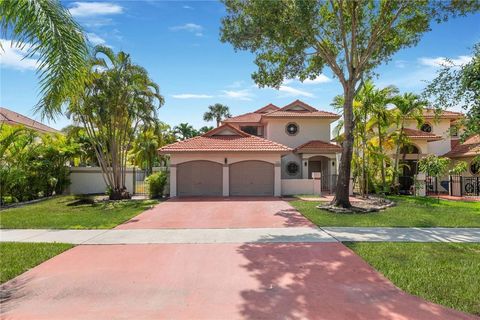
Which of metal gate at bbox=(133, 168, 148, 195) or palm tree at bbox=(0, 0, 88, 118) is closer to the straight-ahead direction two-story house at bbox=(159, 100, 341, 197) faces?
the palm tree

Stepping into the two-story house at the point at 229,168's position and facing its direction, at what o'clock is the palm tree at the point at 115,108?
The palm tree is roughly at 2 o'clock from the two-story house.

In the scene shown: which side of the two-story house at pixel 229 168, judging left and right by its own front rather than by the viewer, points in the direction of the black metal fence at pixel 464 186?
left

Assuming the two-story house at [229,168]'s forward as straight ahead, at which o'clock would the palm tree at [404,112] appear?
The palm tree is roughly at 9 o'clock from the two-story house.

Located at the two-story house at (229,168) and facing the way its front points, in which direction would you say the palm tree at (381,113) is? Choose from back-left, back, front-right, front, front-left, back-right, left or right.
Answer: left

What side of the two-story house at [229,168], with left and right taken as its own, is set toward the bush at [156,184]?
right

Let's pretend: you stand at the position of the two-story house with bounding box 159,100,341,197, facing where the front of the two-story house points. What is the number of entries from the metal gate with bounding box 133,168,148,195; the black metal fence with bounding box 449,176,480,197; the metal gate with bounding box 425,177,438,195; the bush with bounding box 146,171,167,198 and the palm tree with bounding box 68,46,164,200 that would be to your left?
2

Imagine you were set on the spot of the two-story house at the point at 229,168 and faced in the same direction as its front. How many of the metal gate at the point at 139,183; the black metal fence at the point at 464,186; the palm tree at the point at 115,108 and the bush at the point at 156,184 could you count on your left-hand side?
1

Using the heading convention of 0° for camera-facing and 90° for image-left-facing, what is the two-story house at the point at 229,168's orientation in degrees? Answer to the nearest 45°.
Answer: approximately 0°

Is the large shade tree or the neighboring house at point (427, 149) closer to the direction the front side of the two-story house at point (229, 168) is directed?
the large shade tree

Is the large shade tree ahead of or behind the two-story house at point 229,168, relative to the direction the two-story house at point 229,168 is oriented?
ahead

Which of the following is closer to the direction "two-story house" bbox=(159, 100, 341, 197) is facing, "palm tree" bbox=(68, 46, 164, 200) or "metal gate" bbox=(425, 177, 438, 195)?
the palm tree

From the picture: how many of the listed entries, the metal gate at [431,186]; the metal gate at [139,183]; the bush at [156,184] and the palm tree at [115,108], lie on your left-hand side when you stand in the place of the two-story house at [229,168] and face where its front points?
1

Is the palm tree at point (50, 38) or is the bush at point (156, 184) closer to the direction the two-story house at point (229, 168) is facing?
the palm tree

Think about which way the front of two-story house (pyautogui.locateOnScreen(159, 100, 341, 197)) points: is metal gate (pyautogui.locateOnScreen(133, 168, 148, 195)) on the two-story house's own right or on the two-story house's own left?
on the two-story house's own right

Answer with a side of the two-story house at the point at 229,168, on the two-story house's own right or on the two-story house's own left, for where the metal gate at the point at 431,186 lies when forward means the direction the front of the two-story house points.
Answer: on the two-story house's own left
